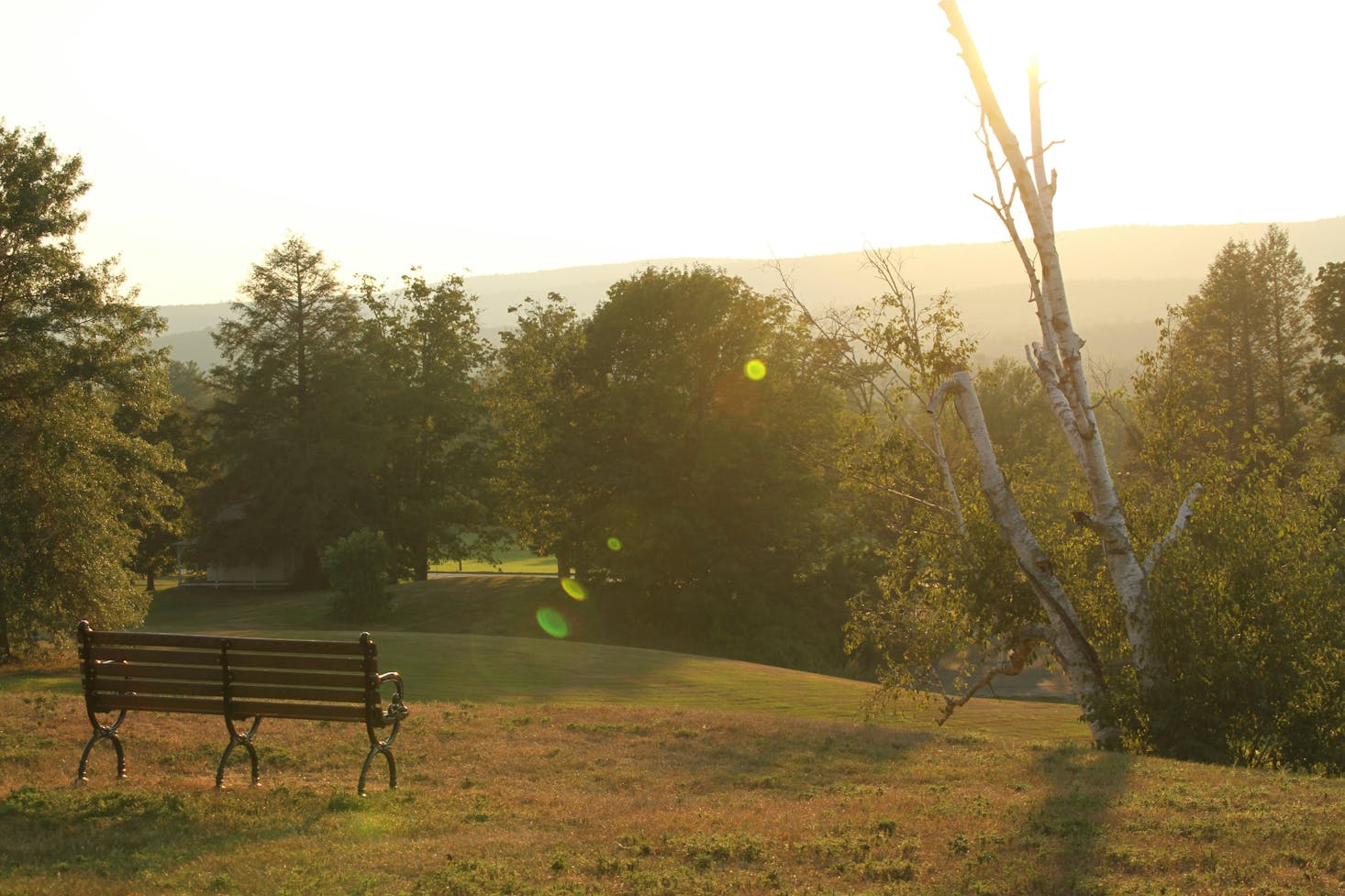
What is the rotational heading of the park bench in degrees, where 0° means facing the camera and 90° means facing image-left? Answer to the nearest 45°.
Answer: approximately 225°

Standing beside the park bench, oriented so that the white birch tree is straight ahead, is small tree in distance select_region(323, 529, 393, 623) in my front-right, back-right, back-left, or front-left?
front-left

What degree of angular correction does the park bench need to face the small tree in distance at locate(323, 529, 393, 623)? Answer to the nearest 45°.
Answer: approximately 45° to its left

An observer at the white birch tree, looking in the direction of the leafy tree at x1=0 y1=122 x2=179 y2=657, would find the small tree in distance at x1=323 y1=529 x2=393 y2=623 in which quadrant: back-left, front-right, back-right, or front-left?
front-right

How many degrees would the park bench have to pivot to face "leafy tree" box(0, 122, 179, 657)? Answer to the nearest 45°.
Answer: approximately 45° to its left

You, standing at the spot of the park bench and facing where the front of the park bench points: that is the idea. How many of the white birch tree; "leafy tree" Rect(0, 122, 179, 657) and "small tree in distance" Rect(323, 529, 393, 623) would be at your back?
0

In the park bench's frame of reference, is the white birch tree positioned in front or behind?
in front
